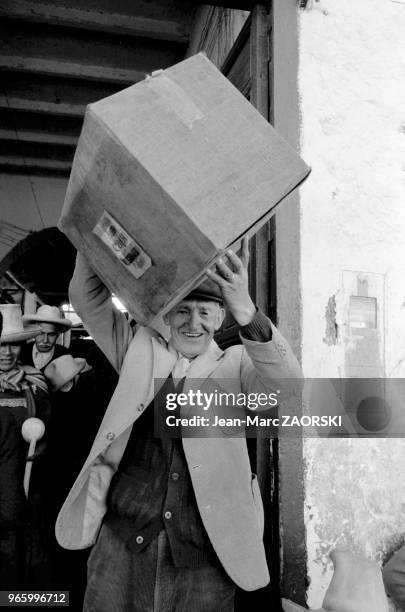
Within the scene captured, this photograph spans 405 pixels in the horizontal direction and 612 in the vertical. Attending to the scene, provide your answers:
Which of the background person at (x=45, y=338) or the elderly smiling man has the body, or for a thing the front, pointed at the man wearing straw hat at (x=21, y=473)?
the background person

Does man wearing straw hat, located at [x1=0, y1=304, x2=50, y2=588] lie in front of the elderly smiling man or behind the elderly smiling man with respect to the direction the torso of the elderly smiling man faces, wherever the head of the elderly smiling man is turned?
behind

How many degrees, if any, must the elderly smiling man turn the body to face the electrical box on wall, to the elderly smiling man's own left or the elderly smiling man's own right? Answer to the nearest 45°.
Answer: approximately 135° to the elderly smiling man's own left

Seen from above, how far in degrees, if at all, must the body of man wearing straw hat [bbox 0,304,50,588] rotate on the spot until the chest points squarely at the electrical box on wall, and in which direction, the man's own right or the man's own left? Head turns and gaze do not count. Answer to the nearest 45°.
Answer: approximately 45° to the man's own left

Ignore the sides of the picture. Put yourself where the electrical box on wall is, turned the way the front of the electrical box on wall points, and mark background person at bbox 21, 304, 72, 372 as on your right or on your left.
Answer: on your right

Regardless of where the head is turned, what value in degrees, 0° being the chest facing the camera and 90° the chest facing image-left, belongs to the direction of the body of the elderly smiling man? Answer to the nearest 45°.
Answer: approximately 0°

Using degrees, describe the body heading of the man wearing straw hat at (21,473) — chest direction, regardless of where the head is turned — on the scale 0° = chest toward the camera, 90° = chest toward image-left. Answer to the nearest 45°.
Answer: approximately 0°

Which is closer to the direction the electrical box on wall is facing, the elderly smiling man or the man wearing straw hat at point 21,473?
the elderly smiling man
